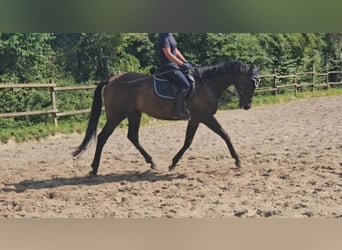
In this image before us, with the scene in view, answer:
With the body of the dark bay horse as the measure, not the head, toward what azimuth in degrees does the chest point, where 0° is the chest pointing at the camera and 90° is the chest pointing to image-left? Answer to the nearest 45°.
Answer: approximately 270°

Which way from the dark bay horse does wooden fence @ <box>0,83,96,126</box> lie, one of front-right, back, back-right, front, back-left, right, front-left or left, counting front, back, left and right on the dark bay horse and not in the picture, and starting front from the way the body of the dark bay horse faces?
back
